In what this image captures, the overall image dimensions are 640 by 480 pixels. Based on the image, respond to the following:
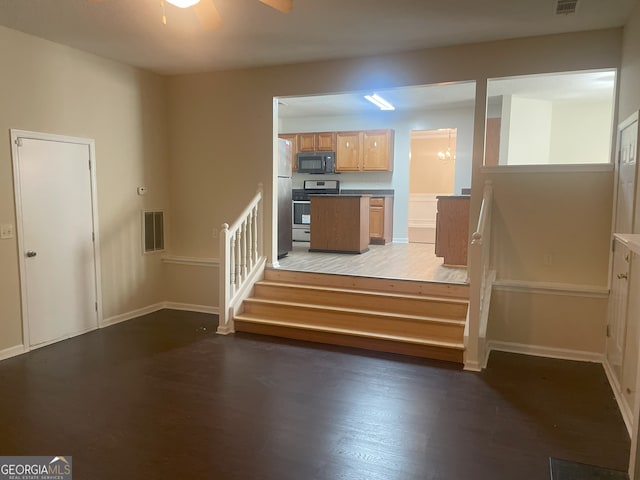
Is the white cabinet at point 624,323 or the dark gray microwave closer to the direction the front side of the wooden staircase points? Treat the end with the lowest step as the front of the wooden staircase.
the white cabinet

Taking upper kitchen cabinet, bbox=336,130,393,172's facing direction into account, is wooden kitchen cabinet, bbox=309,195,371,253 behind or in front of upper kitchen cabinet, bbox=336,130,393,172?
in front

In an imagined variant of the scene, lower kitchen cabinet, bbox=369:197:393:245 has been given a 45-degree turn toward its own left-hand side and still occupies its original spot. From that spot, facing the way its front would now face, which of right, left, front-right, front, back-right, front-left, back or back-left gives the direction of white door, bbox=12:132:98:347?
right

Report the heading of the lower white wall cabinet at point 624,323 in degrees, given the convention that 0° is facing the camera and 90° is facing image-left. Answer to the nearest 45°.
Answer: approximately 90°

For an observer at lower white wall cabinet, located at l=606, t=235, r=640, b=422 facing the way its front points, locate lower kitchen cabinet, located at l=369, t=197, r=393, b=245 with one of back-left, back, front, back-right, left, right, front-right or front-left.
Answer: front-right

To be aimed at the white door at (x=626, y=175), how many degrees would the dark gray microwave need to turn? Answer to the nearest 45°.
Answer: approximately 45° to its left

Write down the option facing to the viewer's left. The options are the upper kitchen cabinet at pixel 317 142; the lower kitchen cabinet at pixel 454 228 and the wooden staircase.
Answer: the lower kitchen cabinet

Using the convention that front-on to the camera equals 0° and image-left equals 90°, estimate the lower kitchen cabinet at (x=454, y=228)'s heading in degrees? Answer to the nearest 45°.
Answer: approximately 90°

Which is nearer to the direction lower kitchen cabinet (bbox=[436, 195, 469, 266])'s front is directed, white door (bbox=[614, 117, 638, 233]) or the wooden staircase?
the wooden staircase
